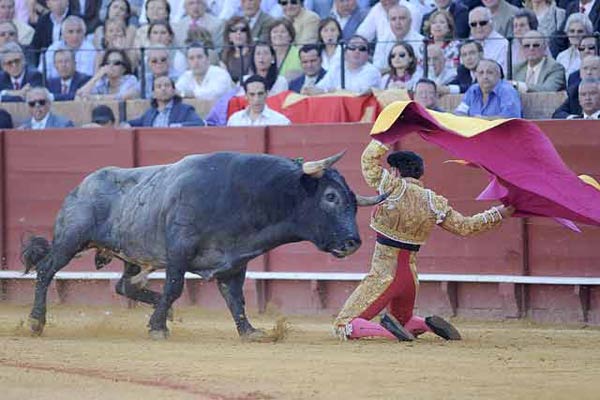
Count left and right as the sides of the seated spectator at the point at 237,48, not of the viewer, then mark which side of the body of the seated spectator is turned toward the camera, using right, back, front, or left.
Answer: front

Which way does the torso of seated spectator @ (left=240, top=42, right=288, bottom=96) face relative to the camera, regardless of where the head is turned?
toward the camera

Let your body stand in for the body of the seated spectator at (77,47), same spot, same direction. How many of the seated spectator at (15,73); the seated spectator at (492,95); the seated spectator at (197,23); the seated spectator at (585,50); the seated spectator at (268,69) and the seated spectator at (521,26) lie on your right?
1

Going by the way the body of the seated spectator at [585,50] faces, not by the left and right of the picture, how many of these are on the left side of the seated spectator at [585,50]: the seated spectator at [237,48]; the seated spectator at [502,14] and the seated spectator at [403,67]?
0

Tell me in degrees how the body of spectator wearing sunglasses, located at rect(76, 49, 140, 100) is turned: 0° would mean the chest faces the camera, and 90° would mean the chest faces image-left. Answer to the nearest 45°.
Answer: approximately 0°

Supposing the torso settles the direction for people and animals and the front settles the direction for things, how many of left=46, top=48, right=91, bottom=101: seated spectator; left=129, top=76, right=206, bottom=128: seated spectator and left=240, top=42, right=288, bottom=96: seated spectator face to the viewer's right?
0

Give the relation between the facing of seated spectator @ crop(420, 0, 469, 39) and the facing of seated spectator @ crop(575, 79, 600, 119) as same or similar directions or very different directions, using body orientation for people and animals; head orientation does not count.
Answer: same or similar directions

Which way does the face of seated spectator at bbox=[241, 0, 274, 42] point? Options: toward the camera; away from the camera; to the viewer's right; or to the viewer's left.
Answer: toward the camera

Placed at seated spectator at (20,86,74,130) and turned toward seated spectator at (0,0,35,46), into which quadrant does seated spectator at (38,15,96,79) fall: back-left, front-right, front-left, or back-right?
front-right

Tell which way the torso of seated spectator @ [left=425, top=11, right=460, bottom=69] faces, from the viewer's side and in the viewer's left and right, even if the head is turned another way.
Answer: facing the viewer

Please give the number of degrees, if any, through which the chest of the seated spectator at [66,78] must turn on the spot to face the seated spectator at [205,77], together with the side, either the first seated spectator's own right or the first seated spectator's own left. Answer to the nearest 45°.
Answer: approximately 45° to the first seated spectator's own left

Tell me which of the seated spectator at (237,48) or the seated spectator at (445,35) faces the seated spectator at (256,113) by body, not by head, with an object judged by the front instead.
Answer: the seated spectator at (237,48)

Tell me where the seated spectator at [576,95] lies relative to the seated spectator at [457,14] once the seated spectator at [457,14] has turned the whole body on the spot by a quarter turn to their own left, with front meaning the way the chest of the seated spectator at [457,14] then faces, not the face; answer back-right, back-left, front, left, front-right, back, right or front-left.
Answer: front-right

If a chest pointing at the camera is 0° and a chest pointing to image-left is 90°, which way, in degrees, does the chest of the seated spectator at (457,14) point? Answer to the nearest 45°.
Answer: approximately 0°

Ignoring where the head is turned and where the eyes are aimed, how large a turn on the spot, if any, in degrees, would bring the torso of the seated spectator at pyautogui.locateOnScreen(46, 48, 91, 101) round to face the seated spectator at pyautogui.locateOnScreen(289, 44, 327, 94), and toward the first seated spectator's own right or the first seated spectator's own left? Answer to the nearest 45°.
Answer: approximately 45° to the first seated spectator's own left

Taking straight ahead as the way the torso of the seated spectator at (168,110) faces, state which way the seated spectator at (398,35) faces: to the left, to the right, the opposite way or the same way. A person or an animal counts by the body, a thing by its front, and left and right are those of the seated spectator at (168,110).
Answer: the same way

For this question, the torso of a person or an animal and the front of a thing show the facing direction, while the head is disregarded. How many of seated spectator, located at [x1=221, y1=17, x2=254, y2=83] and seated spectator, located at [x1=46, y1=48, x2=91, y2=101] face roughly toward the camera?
2

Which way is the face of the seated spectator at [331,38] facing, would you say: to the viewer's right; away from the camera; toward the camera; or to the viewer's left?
toward the camera
